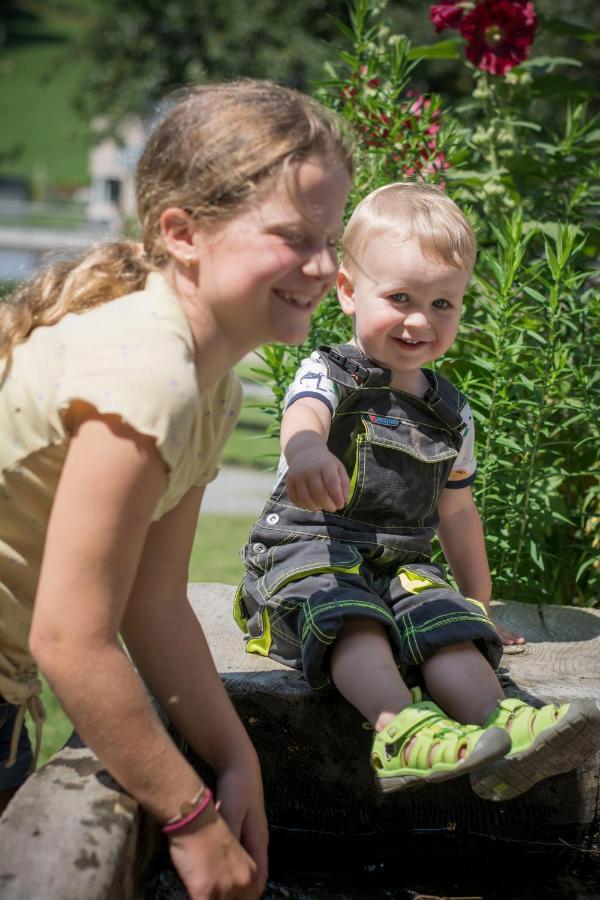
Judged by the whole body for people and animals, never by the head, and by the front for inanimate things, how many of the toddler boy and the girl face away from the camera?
0

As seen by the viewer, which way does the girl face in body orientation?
to the viewer's right

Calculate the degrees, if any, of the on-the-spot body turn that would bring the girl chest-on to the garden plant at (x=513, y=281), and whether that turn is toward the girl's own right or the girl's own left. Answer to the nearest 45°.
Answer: approximately 45° to the girl's own left

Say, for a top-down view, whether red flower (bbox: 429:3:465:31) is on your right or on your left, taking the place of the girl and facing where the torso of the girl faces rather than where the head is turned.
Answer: on your left

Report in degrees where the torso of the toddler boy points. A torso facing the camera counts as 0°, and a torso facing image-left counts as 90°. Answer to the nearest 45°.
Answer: approximately 315°

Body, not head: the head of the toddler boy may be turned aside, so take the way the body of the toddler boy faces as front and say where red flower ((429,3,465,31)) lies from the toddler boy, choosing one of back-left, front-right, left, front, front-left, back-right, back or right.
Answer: back-left
